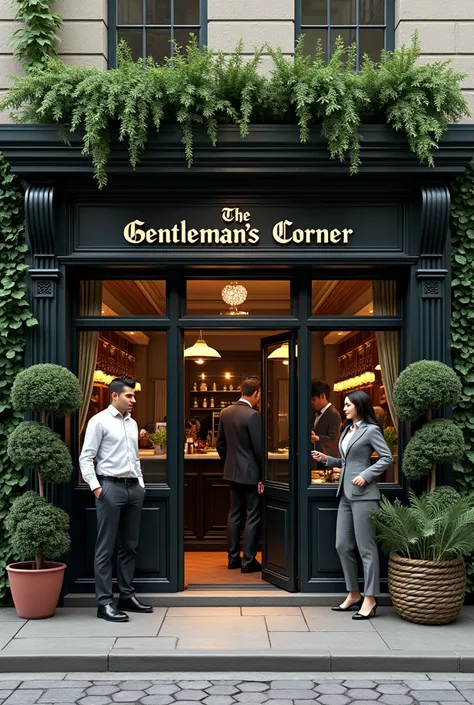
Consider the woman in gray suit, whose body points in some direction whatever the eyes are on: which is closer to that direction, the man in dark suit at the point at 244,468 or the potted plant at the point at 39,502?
the potted plant

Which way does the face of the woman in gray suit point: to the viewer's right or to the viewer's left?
to the viewer's left

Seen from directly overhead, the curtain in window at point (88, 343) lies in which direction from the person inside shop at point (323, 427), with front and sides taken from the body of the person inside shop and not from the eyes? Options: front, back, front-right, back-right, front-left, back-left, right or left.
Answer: front-right

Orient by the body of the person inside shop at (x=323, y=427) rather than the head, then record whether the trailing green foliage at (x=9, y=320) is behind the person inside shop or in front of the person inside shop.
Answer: in front

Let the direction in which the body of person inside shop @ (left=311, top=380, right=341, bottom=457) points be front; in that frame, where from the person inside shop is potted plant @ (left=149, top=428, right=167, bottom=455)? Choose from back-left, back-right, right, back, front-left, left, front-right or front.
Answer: front-right

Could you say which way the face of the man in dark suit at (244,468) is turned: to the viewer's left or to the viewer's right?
to the viewer's right

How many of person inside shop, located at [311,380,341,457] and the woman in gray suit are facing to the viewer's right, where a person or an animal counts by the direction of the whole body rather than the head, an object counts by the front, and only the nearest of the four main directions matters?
0

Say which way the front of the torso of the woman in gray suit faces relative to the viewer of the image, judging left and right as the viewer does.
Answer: facing the viewer and to the left of the viewer

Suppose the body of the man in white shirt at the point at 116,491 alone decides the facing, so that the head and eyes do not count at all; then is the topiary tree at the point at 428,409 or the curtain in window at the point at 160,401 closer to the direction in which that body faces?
the topiary tree

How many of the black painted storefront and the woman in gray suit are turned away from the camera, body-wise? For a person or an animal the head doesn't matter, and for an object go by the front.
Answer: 0
